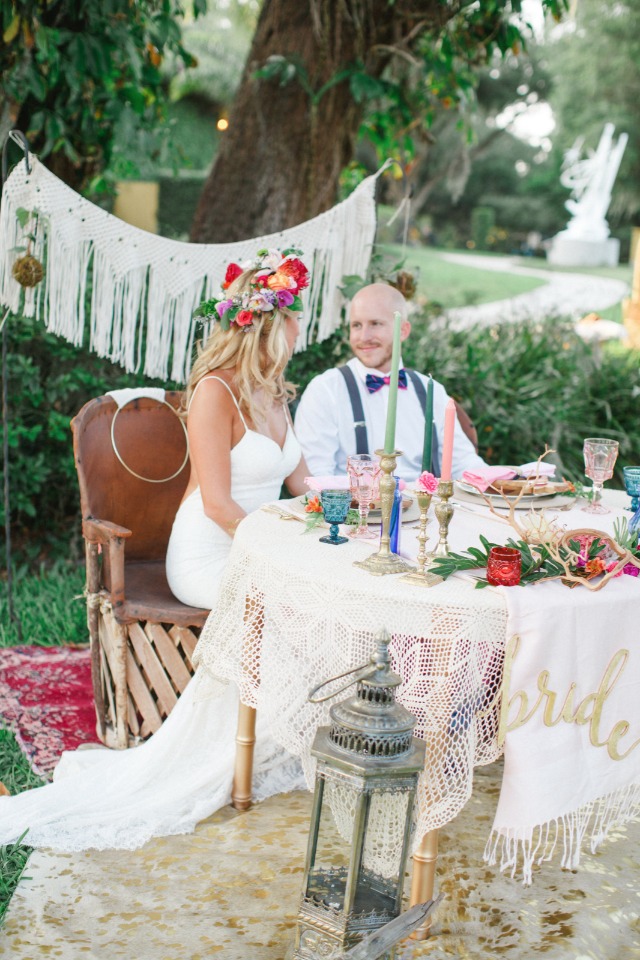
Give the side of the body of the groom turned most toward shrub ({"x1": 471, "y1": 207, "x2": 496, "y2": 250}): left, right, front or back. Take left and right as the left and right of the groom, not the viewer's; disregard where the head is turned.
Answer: back

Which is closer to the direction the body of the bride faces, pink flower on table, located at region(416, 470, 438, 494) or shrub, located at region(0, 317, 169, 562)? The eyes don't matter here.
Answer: the pink flower on table

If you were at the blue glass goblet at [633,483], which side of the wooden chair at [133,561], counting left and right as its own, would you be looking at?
front

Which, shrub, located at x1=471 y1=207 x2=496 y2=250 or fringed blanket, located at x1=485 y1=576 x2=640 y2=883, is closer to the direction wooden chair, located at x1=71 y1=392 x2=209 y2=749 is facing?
the fringed blanket

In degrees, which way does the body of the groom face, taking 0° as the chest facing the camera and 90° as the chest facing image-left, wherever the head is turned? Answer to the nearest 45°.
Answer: approximately 0°

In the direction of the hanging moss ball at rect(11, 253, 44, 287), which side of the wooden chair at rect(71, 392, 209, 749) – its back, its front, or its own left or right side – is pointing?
back

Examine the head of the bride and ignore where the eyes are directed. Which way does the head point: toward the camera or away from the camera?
away from the camera

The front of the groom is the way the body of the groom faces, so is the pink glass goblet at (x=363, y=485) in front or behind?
in front

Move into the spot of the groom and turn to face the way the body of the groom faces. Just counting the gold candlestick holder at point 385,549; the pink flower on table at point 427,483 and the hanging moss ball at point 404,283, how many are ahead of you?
2

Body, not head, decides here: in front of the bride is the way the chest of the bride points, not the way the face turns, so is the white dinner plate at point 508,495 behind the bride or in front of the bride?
in front

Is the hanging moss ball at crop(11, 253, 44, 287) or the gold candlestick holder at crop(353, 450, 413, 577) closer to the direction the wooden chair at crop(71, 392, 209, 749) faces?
the gold candlestick holder

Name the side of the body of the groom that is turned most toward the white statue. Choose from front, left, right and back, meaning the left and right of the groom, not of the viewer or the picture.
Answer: back

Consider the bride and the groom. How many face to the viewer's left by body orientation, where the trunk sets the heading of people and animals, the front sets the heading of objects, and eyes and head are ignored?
0

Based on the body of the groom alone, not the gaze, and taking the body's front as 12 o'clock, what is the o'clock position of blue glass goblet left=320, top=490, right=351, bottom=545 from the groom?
The blue glass goblet is roughly at 12 o'clock from the groom.

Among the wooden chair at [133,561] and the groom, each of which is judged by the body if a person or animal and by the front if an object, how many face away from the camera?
0

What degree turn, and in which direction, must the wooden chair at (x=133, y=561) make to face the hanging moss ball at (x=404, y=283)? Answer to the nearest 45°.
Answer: approximately 90° to its left
